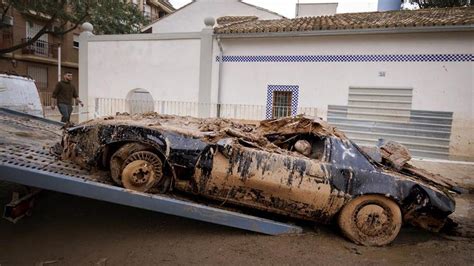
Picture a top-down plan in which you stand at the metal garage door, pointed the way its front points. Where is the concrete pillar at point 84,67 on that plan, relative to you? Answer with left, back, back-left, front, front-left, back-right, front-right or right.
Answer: right

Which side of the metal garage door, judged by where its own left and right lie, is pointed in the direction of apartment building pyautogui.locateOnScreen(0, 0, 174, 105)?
right

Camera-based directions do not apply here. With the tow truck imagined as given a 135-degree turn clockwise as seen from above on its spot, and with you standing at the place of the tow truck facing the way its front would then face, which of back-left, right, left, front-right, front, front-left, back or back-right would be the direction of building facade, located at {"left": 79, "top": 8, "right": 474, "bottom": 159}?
front

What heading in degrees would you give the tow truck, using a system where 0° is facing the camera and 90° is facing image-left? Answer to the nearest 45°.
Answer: approximately 90°

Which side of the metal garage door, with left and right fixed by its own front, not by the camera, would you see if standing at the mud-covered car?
front

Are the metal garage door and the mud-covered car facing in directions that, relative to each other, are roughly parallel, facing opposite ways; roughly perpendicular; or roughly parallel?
roughly perpendicular

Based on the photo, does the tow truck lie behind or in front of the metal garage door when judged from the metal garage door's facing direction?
in front

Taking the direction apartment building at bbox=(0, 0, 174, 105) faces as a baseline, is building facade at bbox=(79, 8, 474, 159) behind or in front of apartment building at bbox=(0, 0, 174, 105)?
in front
